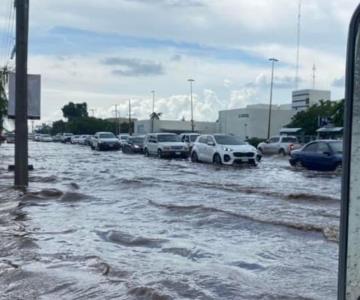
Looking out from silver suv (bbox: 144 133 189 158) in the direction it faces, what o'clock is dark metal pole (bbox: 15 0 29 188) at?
The dark metal pole is roughly at 2 o'clock from the silver suv.

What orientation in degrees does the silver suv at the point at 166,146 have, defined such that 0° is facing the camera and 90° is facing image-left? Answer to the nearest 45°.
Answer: approximately 315°

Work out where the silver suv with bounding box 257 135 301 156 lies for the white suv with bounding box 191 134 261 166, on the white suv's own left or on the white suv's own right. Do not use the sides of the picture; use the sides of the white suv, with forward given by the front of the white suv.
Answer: on the white suv's own left

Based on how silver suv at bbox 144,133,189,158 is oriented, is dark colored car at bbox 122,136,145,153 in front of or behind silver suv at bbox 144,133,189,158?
behind
